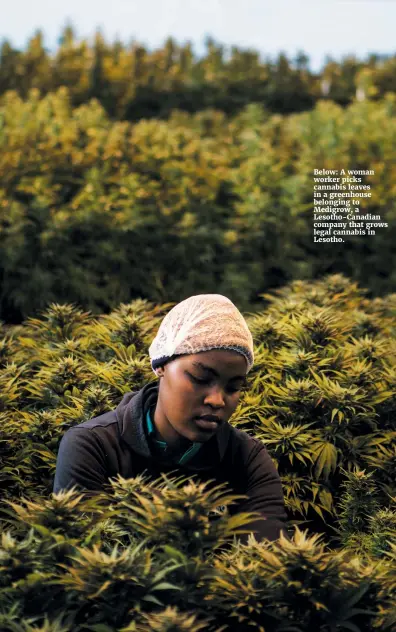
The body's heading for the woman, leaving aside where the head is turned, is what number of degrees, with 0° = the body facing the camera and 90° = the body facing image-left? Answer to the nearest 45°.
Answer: approximately 315°
